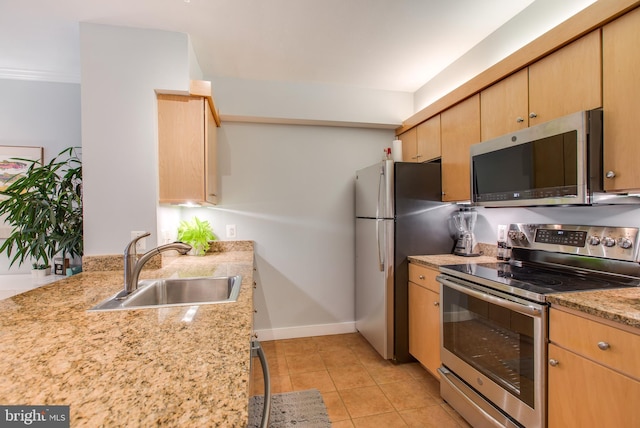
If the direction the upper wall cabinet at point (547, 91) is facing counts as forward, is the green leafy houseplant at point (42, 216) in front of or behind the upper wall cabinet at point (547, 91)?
in front

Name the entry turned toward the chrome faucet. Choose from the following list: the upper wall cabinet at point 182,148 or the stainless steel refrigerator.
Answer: the stainless steel refrigerator

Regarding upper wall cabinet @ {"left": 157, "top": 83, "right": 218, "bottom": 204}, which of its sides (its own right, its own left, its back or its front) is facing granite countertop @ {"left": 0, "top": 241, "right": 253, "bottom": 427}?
right

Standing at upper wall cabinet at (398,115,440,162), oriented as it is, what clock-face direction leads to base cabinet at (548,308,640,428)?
The base cabinet is roughly at 10 o'clock from the upper wall cabinet.

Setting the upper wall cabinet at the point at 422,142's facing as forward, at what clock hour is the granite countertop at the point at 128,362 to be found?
The granite countertop is roughly at 11 o'clock from the upper wall cabinet.

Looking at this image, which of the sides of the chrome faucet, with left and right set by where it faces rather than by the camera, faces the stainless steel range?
front

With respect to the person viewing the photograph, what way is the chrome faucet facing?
facing to the right of the viewer

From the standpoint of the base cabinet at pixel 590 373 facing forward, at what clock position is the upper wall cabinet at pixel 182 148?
The upper wall cabinet is roughly at 1 o'clock from the base cabinet.

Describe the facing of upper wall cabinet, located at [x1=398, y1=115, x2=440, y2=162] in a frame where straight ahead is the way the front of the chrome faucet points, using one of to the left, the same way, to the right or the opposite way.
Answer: the opposite way

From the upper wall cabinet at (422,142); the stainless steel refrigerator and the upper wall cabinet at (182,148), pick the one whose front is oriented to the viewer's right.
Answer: the upper wall cabinet at (182,148)

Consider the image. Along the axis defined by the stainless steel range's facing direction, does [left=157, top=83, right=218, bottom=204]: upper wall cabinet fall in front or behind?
in front

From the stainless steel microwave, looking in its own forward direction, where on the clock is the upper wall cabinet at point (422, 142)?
The upper wall cabinet is roughly at 3 o'clock from the stainless steel microwave.

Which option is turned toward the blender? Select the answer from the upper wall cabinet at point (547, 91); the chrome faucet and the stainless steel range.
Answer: the chrome faucet
